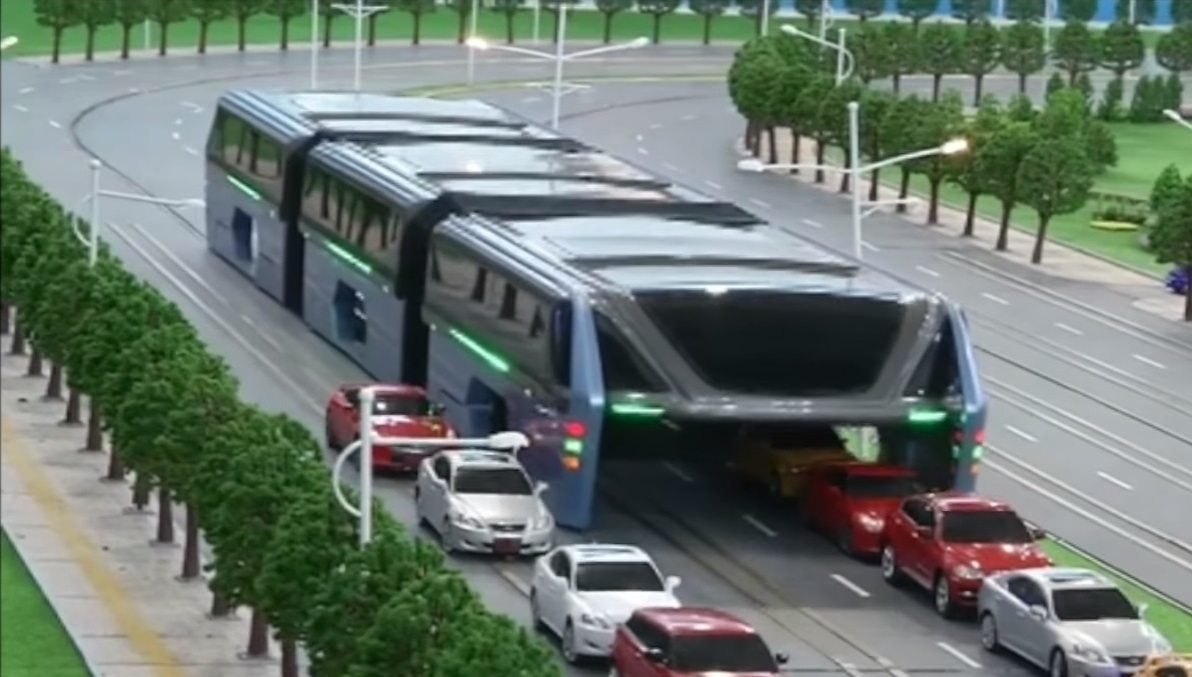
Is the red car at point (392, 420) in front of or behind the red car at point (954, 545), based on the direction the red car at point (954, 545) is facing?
behind

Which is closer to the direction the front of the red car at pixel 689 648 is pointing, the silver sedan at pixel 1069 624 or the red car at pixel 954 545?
the silver sedan

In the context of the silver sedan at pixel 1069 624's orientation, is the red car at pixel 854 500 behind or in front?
behind

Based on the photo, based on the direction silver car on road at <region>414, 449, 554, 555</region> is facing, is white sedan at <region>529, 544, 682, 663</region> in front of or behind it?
in front

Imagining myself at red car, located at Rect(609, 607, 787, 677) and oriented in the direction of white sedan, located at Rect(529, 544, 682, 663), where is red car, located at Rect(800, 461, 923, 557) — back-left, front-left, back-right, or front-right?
front-right

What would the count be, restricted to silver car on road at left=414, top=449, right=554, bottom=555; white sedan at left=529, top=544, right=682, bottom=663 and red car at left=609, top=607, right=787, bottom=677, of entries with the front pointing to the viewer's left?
0

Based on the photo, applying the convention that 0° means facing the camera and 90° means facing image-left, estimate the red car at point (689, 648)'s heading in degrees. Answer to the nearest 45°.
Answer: approximately 315°

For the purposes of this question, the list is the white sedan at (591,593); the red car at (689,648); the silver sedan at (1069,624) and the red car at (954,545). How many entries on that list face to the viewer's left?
0

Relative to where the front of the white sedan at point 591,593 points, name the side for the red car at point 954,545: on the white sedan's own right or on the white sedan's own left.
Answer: on the white sedan's own left

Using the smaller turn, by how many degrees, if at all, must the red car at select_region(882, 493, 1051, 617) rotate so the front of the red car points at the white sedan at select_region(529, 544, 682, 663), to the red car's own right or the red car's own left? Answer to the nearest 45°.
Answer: approximately 90° to the red car's own right

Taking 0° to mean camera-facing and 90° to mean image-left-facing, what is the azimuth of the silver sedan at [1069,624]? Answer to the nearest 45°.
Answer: approximately 315°

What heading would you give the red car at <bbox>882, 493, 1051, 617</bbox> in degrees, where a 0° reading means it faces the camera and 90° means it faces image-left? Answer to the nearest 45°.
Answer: approximately 315°

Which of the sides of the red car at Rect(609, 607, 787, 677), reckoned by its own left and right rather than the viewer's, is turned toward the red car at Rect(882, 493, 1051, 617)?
left

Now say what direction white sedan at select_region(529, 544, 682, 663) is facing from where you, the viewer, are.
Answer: facing the viewer and to the right of the viewer
